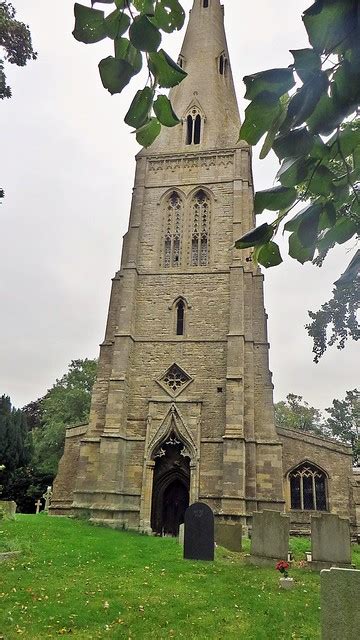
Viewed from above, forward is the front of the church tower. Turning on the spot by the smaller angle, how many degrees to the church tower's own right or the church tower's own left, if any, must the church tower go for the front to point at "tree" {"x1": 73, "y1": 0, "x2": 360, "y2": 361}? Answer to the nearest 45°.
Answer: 0° — it already faces it

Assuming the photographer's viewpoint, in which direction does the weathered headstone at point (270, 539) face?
facing the viewer

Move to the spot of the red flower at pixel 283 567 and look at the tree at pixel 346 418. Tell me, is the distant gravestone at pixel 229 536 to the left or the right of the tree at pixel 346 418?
left

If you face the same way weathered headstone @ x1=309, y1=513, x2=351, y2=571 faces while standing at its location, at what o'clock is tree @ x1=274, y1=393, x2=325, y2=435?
The tree is roughly at 6 o'clock from the weathered headstone.

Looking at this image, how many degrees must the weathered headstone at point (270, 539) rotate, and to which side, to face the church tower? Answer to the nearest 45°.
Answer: approximately 135° to its right

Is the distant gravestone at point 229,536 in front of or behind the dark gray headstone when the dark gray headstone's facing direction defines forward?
behind

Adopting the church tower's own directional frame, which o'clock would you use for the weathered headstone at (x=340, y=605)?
The weathered headstone is roughly at 12 o'clock from the church tower.

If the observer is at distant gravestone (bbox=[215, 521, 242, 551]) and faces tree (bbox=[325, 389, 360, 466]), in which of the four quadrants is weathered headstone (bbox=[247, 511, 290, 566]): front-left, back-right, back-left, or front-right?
back-right

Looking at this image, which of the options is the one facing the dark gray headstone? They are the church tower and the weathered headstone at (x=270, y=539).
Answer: the church tower

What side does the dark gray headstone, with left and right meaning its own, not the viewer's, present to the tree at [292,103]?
front

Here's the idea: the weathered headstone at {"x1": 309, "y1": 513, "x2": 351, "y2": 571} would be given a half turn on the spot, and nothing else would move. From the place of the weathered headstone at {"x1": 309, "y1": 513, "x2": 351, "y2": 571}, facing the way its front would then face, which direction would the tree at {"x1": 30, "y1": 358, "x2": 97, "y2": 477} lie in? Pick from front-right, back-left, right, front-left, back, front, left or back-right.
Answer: front-left

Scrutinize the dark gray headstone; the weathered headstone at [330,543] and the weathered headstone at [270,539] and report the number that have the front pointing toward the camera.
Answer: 3

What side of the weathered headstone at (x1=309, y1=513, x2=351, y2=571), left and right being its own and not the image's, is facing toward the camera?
front

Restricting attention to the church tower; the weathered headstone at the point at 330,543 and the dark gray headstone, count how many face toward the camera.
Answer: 3

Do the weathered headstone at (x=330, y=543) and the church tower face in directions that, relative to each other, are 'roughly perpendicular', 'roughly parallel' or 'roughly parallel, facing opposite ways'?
roughly parallel

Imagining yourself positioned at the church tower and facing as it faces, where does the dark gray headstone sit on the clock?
The dark gray headstone is roughly at 12 o'clock from the church tower.

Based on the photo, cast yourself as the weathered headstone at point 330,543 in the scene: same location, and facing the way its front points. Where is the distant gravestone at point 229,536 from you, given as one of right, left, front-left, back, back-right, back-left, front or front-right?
back-right

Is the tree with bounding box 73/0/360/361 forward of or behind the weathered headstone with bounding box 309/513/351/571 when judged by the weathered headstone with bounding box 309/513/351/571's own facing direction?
forward
